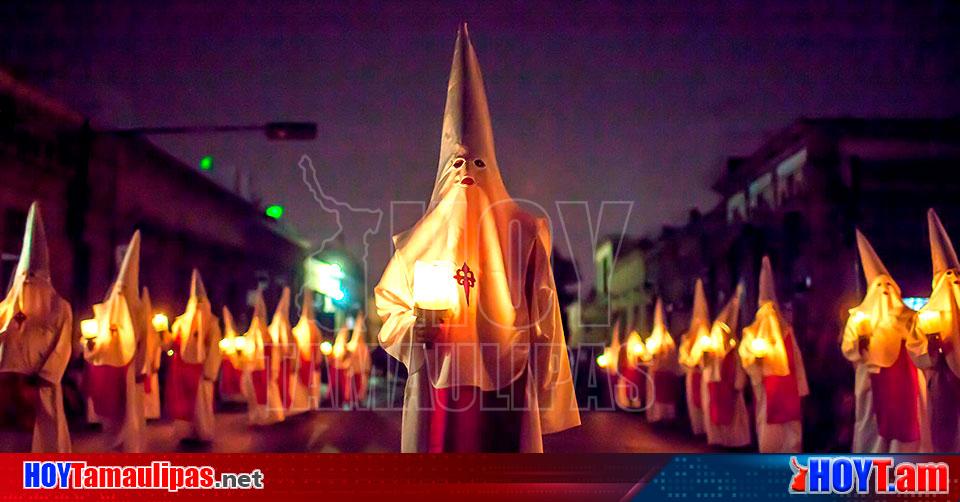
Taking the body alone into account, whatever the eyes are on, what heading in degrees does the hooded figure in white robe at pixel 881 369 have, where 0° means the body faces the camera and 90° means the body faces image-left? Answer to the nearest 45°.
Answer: approximately 0°

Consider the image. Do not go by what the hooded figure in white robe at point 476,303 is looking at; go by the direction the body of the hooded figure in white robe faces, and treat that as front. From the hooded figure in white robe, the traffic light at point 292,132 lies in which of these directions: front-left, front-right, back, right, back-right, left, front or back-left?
back-right

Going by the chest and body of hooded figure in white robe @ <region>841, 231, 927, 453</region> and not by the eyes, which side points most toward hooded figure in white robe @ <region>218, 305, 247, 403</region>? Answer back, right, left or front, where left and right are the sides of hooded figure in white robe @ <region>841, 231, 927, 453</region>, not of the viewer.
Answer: right

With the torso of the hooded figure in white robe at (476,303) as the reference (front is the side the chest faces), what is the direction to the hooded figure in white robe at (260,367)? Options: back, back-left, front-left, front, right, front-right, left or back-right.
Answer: back-right

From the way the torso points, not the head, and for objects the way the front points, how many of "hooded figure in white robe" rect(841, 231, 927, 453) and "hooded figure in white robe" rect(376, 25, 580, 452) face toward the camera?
2
